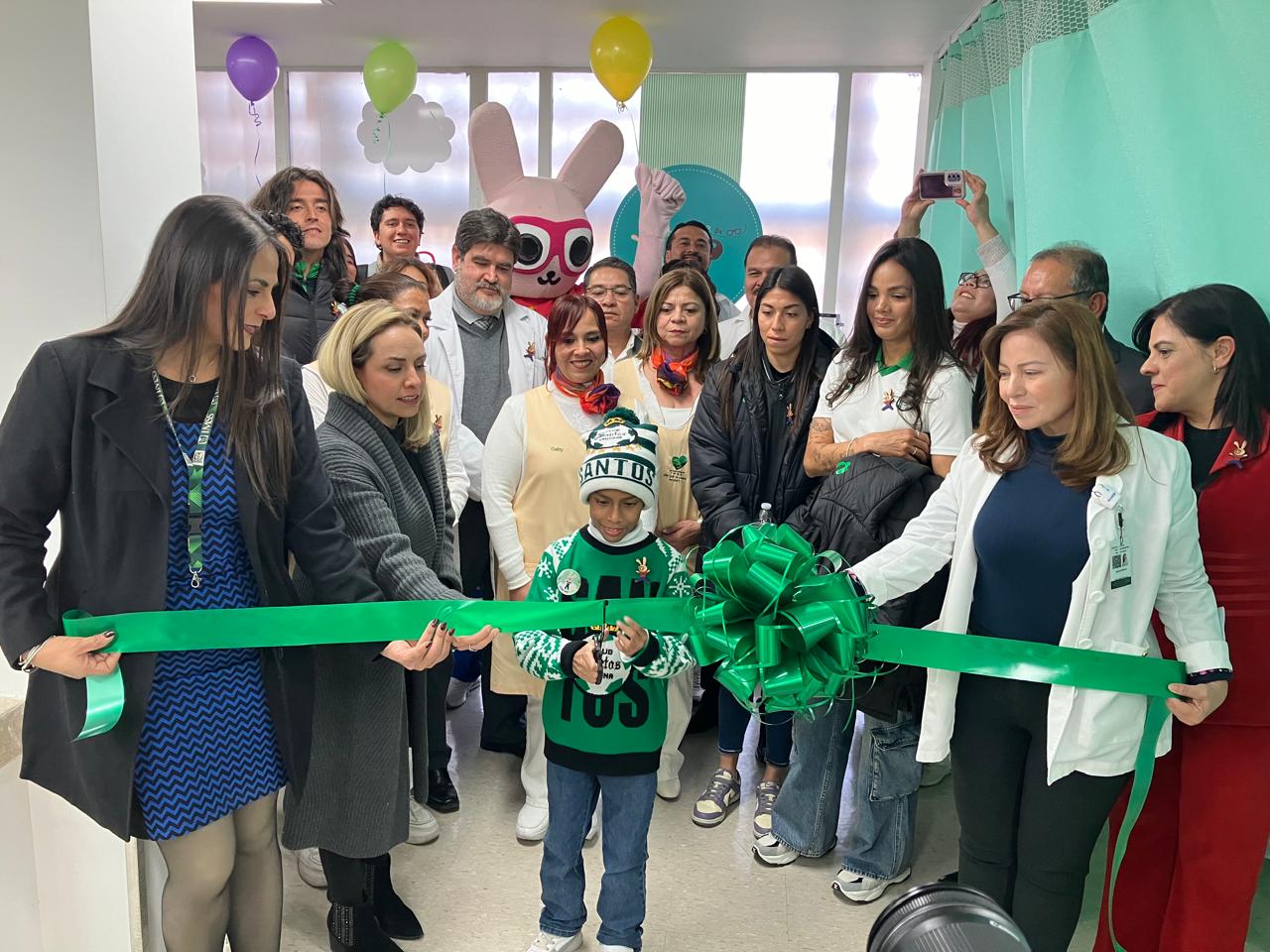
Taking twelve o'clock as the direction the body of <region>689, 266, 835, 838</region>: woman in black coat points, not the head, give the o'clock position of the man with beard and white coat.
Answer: The man with beard and white coat is roughly at 4 o'clock from the woman in black coat.

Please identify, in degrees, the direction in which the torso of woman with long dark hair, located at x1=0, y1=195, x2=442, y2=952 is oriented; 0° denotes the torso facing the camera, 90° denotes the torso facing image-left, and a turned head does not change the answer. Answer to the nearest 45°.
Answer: approximately 315°

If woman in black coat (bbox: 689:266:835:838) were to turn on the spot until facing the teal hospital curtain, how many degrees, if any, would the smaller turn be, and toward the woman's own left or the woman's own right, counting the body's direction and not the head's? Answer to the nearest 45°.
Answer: approximately 90° to the woman's own left

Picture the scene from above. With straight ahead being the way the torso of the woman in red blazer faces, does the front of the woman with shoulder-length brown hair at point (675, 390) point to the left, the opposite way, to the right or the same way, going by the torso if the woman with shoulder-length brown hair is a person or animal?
to the left

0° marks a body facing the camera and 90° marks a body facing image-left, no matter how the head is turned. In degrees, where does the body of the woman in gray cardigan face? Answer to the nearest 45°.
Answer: approximately 315°

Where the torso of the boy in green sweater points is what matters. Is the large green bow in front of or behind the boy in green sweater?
in front

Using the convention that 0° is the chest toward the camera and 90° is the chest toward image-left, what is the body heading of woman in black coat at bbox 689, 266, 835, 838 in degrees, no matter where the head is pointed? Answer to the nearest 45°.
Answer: approximately 0°

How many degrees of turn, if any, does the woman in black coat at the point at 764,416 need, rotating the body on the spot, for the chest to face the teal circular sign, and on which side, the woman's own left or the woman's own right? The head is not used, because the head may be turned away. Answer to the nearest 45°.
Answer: approximately 180°

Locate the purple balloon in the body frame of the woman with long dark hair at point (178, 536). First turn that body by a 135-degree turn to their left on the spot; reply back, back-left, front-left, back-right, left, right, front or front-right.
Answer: front

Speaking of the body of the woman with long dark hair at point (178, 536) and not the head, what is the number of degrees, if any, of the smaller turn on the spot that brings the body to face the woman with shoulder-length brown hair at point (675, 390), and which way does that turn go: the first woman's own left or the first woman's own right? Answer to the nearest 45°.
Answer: approximately 90° to the first woman's own left

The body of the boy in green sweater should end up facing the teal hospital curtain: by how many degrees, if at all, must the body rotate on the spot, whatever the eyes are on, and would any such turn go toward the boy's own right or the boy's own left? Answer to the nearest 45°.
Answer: approximately 90° to the boy's own left

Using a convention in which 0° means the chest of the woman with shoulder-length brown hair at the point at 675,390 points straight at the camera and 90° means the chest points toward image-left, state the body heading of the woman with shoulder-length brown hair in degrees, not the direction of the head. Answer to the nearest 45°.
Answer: approximately 0°

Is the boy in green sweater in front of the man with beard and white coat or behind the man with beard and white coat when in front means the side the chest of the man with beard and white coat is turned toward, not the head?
in front
